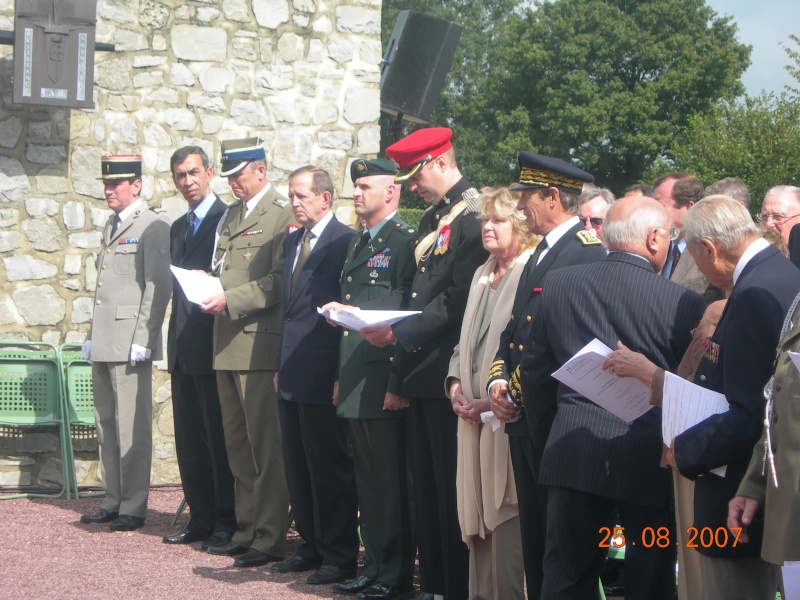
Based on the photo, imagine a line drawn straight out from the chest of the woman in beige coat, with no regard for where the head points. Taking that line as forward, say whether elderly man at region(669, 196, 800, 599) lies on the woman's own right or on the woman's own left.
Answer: on the woman's own left

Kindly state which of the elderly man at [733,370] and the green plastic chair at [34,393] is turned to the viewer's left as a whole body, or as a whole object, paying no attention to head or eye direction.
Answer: the elderly man

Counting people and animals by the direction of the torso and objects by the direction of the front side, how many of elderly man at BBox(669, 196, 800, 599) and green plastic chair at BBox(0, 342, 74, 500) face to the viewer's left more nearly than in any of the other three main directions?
1

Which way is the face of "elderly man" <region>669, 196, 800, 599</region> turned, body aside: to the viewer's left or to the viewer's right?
to the viewer's left

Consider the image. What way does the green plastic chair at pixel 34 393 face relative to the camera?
toward the camera

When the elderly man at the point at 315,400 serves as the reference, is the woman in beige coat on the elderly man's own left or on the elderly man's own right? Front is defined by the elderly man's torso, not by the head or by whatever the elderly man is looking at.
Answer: on the elderly man's own left

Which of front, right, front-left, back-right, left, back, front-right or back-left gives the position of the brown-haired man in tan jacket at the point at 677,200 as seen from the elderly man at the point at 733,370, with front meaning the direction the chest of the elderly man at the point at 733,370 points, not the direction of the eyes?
right

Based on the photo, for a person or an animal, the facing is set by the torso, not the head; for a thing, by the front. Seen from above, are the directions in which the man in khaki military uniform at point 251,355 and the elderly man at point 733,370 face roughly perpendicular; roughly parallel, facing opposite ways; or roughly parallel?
roughly perpendicular

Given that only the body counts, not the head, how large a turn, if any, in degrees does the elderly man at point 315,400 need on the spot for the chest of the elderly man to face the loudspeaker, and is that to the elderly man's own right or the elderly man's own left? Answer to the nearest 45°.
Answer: approximately 135° to the elderly man's own right

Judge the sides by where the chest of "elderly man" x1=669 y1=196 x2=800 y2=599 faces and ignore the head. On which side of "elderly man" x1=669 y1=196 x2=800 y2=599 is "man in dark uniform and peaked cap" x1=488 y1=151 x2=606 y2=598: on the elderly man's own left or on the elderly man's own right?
on the elderly man's own right

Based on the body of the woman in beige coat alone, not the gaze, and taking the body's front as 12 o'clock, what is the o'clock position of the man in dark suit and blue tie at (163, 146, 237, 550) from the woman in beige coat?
The man in dark suit and blue tie is roughly at 3 o'clock from the woman in beige coat.

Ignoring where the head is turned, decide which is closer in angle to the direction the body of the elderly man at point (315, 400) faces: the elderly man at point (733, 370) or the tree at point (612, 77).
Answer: the elderly man

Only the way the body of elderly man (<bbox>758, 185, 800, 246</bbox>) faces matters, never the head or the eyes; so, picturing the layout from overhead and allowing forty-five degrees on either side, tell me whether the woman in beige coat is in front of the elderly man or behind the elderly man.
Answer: in front

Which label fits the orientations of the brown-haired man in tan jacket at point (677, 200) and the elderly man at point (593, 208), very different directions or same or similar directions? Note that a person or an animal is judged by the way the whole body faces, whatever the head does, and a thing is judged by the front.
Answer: same or similar directions

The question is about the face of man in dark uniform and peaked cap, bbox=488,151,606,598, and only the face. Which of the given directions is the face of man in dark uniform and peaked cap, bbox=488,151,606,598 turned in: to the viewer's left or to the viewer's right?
to the viewer's left

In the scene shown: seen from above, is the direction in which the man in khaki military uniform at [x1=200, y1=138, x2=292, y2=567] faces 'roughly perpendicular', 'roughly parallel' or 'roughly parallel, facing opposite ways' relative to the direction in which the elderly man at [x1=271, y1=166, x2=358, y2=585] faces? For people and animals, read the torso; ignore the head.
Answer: roughly parallel

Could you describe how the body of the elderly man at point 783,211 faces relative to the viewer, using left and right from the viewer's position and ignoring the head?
facing the viewer and to the left of the viewer

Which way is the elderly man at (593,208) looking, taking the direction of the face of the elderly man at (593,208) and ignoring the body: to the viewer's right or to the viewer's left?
to the viewer's left

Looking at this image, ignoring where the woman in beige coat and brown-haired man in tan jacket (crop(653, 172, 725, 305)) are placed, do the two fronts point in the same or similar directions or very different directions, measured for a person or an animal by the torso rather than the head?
same or similar directions
